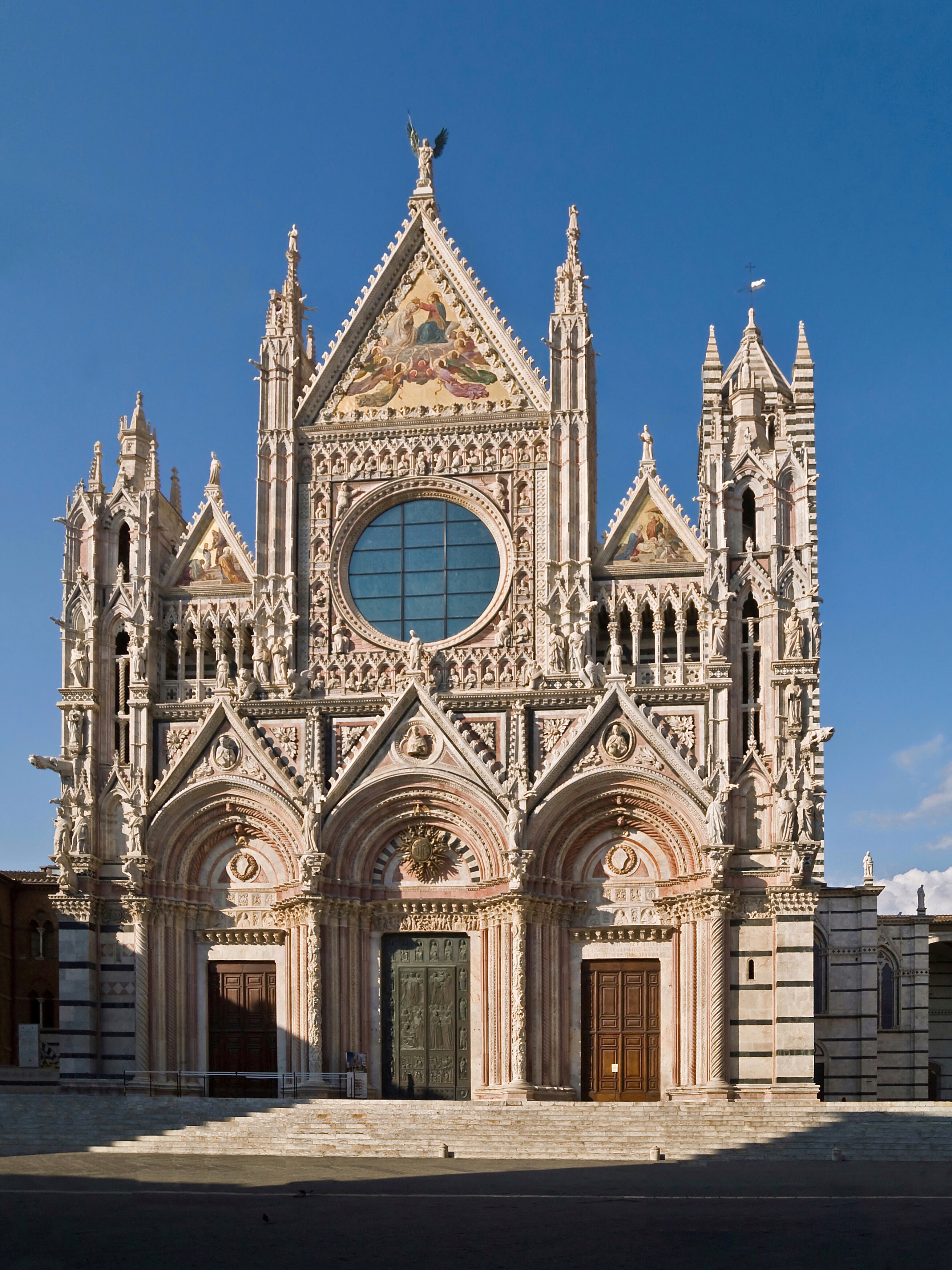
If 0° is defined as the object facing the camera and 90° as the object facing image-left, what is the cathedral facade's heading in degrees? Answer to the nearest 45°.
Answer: approximately 0°
